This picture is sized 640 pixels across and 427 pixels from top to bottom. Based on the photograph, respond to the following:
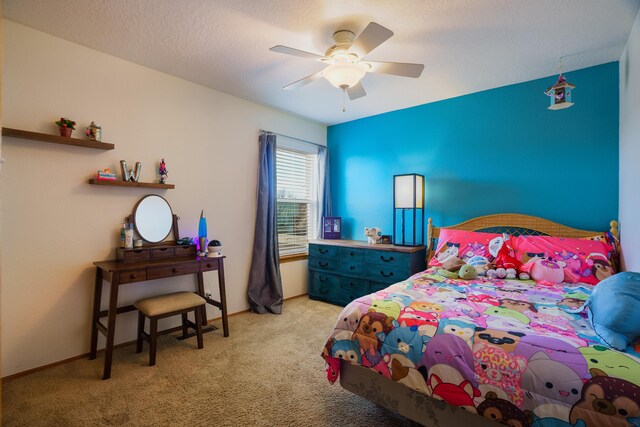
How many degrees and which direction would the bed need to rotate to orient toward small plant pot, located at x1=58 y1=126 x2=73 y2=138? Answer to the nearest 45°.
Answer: approximately 90° to its right

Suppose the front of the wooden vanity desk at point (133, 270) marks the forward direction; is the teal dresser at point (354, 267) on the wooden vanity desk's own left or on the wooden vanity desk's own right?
on the wooden vanity desk's own left

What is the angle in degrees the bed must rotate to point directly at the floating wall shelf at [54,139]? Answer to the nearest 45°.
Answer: approximately 90° to its right

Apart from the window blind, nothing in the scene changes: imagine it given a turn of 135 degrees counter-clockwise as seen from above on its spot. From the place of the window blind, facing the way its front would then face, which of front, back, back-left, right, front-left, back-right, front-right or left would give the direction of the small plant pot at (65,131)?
back-left

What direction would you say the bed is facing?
toward the camera

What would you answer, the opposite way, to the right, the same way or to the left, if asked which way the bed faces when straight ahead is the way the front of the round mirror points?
to the right

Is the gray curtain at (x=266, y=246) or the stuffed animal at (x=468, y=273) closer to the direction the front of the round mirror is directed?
the stuffed animal

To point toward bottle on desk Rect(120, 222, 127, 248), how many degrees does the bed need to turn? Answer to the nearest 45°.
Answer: approximately 90° to its right

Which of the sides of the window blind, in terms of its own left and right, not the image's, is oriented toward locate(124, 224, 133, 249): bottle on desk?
right

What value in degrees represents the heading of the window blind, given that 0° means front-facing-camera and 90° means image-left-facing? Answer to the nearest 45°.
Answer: approximately 315°

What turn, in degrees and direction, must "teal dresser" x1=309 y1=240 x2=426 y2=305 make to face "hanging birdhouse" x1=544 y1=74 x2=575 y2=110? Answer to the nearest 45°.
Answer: approximately 90° to its left

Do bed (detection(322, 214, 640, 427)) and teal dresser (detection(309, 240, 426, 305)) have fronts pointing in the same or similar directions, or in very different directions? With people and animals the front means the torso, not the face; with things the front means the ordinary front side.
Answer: same or similar directions

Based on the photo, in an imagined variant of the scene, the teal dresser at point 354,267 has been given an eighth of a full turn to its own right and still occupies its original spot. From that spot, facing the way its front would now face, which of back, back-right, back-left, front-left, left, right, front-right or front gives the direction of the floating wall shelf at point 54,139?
front-left

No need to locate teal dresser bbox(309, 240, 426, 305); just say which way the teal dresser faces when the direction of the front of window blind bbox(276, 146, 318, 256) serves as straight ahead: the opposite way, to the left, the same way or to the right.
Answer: to the right

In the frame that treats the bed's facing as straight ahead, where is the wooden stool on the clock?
The wooden stool is roughly at 3 o'clock from the bed.

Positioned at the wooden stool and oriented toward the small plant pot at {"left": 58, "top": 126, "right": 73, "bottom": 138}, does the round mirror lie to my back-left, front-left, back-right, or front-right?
front-right

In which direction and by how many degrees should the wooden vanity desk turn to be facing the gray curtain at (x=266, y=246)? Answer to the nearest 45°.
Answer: approximately 90° to its left
